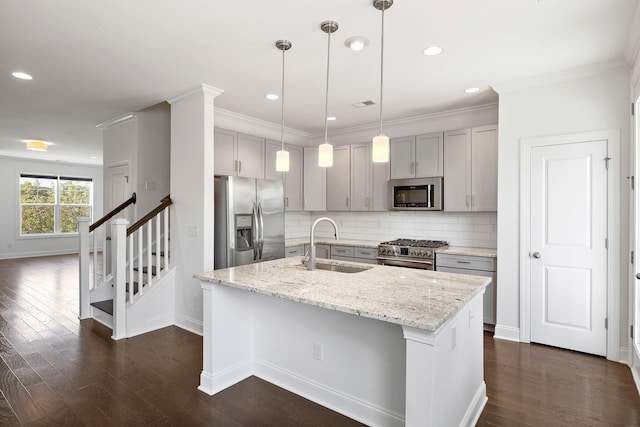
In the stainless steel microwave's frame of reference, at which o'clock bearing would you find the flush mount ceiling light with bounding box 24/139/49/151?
The flush mount ceiling light is roughly at 3 o'clock from the stainless steel microwave.

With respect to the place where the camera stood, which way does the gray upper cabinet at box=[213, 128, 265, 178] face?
facing the viewer and to the right of the viewer

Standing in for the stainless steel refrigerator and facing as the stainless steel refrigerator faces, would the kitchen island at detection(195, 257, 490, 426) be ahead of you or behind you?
ahead

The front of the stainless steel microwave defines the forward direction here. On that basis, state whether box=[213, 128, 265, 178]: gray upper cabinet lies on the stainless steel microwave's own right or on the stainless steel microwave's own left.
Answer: on the stainless steel microwave's own right

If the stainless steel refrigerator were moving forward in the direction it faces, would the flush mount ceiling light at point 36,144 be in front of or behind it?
behind

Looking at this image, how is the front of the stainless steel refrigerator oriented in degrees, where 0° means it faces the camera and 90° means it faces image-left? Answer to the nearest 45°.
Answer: approximately 315°

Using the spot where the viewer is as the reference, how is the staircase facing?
facing the viewer and to the left of the viewer

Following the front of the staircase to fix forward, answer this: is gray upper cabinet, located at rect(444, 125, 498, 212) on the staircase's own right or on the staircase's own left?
on the staircase's own left

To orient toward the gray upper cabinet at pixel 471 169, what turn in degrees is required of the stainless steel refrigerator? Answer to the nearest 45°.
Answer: approximately 45° to its left

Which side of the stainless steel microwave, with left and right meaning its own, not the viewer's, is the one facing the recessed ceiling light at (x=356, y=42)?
front

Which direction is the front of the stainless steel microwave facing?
toward the camera

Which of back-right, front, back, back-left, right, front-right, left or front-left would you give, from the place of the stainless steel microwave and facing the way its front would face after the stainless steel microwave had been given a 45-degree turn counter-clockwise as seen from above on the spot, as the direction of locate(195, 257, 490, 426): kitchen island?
front-right

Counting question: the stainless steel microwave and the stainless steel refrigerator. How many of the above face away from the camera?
0
